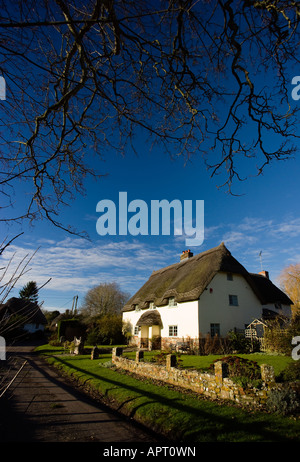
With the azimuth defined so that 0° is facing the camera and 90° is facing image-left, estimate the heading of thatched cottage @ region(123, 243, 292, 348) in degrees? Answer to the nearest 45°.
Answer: approximately 45°

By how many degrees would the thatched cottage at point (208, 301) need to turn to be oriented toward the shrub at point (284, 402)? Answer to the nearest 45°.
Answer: approximately 45° to its left

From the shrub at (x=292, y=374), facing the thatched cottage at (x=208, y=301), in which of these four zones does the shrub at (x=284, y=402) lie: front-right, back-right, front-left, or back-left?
back-left

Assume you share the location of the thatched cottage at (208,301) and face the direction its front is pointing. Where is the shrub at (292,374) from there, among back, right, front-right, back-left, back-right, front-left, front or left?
front-left
